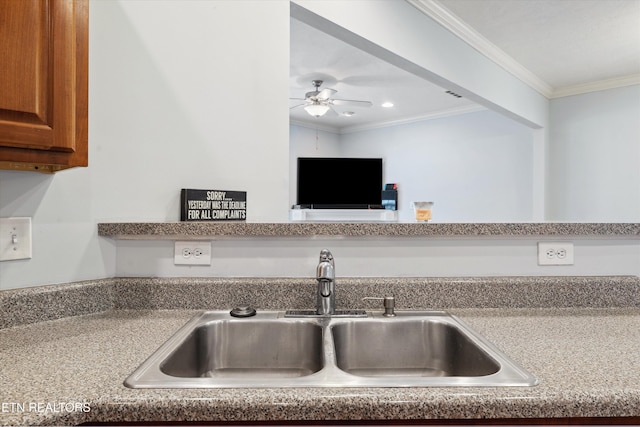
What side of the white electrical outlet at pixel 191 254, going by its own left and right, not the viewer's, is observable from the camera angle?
front

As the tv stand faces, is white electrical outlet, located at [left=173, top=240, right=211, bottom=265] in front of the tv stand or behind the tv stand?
in front

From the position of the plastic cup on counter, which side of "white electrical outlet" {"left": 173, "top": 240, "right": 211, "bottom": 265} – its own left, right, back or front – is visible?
left

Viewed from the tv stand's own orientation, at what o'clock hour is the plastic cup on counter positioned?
The plastic cup on counter is roughly at 12 o'clock from the tv stand.

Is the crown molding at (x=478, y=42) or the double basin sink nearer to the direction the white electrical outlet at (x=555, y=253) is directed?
the double basin sink

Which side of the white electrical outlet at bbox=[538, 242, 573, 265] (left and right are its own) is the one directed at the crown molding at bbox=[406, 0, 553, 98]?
back

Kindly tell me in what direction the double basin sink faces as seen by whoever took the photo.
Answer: facing the viewer

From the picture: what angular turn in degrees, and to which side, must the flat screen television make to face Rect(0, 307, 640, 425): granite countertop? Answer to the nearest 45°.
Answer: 0° — it already faces it

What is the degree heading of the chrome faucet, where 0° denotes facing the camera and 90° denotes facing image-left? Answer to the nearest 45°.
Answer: approximately 0°

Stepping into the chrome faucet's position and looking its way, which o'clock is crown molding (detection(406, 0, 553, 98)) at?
The crown molding is roughly at 7 o'clock from the chrome faucet.

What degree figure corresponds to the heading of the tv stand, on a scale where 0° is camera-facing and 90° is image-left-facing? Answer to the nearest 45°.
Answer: approximately 0°
